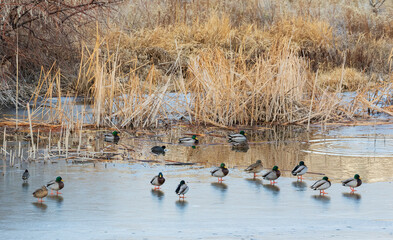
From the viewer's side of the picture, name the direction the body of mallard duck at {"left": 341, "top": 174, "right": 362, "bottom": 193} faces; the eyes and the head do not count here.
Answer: to the viewer's right

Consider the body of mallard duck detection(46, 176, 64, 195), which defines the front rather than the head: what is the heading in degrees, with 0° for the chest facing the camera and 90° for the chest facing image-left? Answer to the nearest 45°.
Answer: approximately 270°
